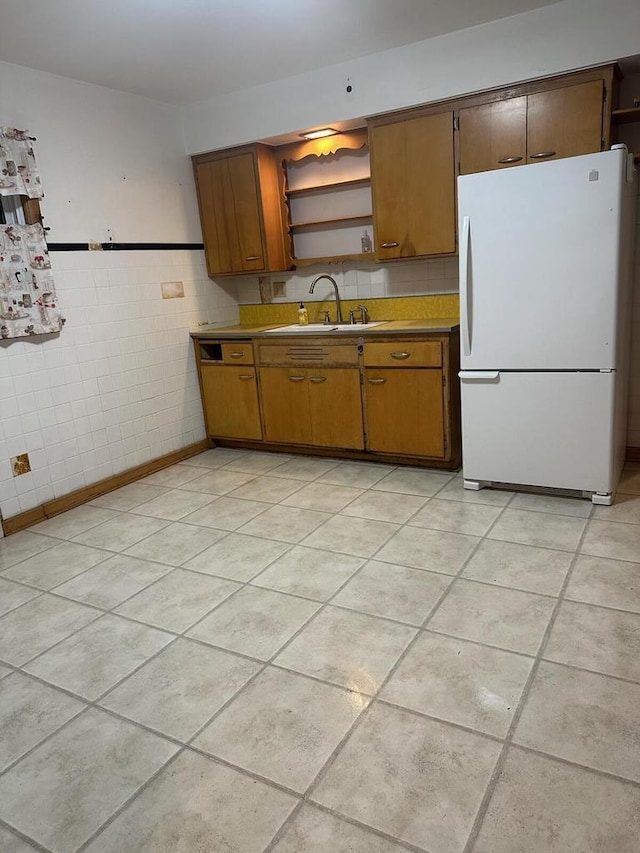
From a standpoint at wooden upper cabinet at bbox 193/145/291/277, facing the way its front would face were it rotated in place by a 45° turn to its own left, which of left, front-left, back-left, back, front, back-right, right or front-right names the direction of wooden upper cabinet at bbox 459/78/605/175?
front-left

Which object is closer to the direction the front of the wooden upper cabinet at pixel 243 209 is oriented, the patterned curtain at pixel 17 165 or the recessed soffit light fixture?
the patterned curtain

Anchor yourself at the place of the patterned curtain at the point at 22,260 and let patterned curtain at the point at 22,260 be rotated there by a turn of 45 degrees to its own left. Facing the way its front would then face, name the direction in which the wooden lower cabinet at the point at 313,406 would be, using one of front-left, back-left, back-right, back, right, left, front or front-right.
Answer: front

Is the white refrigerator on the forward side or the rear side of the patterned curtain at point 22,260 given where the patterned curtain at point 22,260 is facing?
on the forward side

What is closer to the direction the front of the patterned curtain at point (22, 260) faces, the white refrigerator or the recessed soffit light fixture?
the white refrigerator

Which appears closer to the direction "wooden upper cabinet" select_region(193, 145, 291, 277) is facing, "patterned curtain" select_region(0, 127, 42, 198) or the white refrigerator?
the patterned curtain

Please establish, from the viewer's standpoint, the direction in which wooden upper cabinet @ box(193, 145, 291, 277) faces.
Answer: facing the viewer and to the left of the viewer

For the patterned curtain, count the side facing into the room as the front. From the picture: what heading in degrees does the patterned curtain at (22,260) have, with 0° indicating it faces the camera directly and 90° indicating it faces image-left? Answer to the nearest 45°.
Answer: approximately 315°

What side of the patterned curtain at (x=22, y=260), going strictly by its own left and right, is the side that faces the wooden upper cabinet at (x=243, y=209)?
left

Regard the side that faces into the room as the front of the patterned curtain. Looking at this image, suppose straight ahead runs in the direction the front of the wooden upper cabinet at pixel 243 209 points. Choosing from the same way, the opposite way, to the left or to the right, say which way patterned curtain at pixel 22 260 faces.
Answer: to the left

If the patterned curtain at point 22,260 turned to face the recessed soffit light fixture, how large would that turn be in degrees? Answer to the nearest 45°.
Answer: approximately 45° to its left

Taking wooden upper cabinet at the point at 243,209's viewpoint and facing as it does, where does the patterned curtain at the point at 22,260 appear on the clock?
The patterned curtain is roughly at 12 o'clock from the wooden upper cabinet.

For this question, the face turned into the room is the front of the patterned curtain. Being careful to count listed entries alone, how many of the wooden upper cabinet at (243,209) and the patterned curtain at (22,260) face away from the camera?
0

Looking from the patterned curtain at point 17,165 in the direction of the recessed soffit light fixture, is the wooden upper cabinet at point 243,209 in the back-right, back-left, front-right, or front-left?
front-left

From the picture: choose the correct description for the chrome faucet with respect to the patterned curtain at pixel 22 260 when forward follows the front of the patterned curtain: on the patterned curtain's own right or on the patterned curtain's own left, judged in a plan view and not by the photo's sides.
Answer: on the patterned curtain's own left
